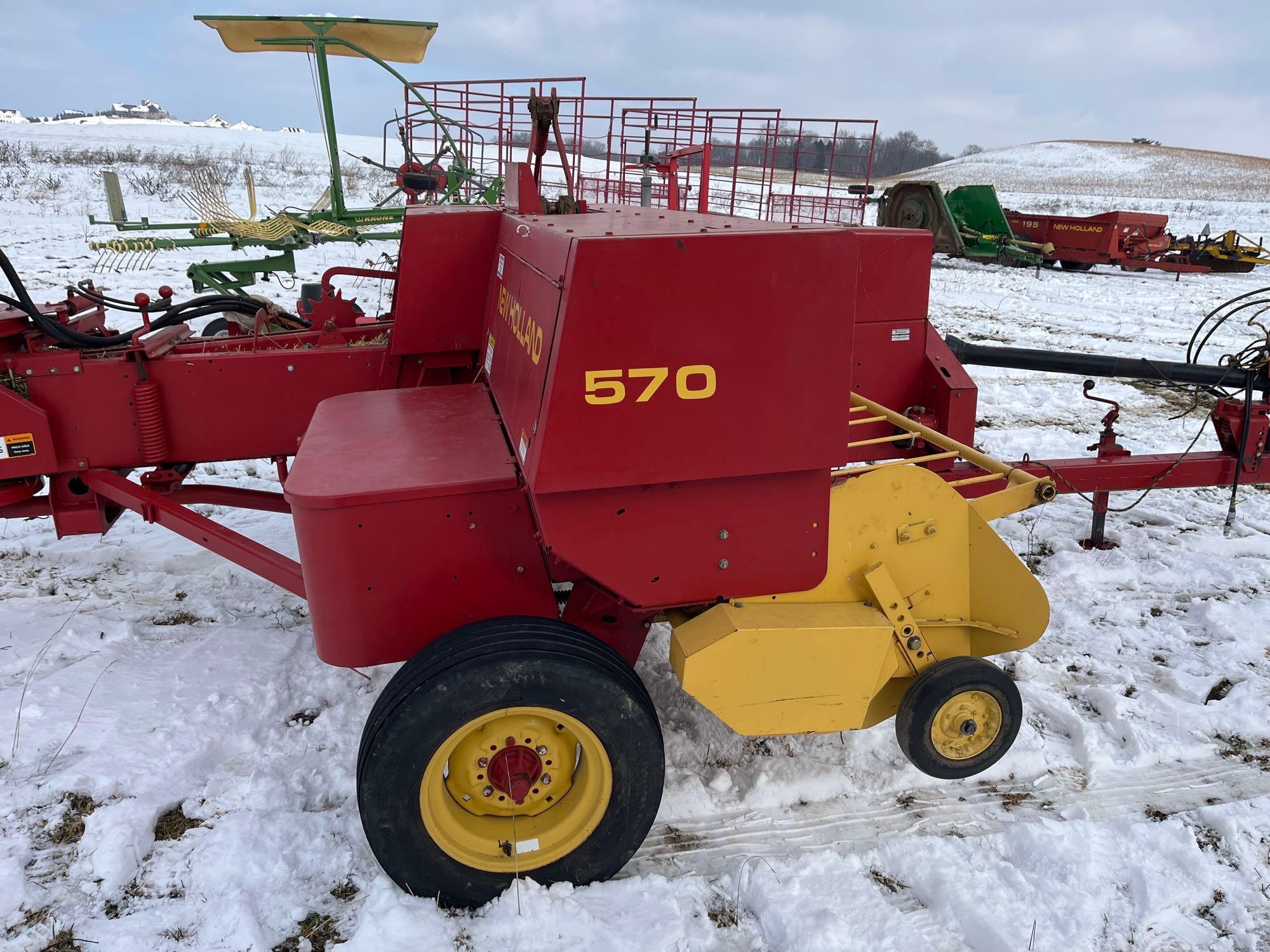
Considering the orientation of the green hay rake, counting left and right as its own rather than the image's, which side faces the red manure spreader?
front

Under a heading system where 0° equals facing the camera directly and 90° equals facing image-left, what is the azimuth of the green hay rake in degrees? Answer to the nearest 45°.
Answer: approximately 270°
